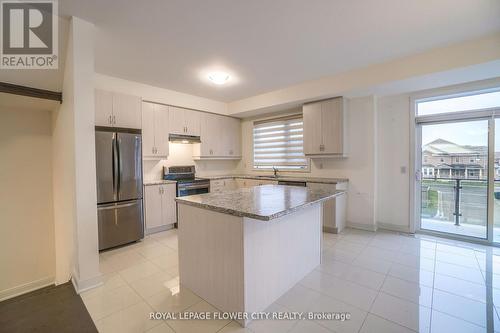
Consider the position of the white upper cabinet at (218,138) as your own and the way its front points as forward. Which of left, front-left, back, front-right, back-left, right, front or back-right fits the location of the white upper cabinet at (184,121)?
right

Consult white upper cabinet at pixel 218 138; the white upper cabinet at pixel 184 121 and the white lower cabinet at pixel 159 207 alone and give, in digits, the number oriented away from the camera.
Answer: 0

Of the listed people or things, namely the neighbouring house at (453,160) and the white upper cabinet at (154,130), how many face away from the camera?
0

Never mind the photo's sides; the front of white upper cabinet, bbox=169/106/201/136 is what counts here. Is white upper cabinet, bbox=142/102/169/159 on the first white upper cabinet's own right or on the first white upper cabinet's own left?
on the first white upper cabinet's own right

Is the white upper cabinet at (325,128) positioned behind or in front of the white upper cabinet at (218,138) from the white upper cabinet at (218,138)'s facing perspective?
in front

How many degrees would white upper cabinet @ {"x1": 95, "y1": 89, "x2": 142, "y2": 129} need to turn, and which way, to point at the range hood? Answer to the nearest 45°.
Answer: approximately 90° to its left

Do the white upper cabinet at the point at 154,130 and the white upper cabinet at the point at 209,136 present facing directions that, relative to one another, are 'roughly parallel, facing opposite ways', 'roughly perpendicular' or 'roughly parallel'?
roughly parallel

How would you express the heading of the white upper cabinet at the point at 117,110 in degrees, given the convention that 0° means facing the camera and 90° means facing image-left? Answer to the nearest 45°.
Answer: approximately 315°

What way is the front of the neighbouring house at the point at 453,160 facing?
toward the camera

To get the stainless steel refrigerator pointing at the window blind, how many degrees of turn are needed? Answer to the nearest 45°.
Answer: approximately 45° to its left

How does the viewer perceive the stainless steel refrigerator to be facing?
facing the viewer and to the right of the viewer

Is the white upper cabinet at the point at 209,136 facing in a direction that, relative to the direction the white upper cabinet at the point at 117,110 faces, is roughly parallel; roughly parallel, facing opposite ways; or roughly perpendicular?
roughly parallel

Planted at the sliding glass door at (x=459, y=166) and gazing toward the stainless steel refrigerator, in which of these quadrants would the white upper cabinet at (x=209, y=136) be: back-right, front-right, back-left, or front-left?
front-right

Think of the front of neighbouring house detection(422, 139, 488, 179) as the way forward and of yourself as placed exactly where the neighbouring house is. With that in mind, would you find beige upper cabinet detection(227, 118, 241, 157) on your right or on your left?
on your right

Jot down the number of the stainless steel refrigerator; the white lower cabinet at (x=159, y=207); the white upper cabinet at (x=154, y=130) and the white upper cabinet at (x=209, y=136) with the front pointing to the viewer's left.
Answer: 0

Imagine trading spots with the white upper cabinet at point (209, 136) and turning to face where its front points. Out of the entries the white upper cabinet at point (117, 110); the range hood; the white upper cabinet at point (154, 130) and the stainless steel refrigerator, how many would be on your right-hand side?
4

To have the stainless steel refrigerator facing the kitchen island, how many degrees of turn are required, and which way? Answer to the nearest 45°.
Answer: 0° — it already faces it

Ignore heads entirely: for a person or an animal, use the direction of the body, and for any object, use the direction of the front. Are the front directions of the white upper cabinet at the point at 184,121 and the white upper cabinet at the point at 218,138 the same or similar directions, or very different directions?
same or similar directions
